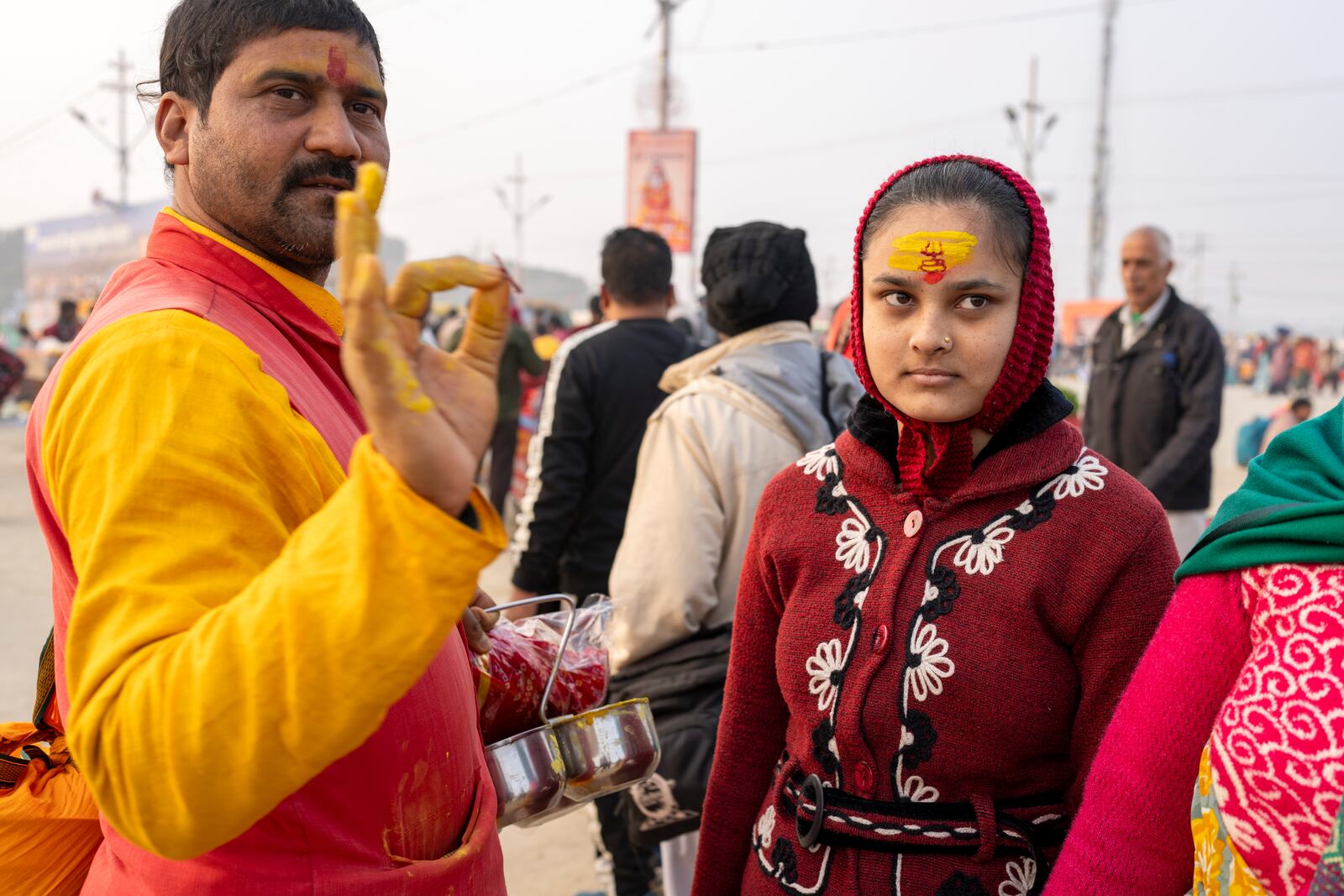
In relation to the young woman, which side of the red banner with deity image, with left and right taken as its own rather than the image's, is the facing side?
front

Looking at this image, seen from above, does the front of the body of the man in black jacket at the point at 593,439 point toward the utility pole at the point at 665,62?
yes

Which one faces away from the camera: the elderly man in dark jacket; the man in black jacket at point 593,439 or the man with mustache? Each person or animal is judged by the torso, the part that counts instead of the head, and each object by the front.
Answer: the man in black jacket

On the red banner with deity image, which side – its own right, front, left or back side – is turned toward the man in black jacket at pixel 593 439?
front

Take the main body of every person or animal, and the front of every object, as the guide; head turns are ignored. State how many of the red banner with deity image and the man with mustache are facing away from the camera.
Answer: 0

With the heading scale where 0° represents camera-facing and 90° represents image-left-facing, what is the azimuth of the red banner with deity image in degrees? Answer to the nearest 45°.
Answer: approximately 0°

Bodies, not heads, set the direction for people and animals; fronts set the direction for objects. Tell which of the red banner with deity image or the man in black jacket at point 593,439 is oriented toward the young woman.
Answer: the red banner with deity image

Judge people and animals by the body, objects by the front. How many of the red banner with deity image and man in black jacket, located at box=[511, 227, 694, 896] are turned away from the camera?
1

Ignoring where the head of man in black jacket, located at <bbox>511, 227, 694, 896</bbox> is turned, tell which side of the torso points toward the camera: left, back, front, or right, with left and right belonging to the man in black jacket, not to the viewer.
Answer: back

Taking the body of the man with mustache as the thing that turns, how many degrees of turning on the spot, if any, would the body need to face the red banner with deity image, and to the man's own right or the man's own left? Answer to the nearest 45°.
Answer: approximately 135° to the man's own left

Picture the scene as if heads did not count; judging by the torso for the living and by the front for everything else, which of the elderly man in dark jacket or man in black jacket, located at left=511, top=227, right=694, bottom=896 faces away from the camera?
the man in black jacket

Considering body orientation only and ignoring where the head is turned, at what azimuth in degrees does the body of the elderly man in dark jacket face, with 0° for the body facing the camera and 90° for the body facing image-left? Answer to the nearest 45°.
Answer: approximately 45°

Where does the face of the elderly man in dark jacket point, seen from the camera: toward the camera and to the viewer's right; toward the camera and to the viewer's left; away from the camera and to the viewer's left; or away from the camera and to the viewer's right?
toward the camera and to the viewer's left
